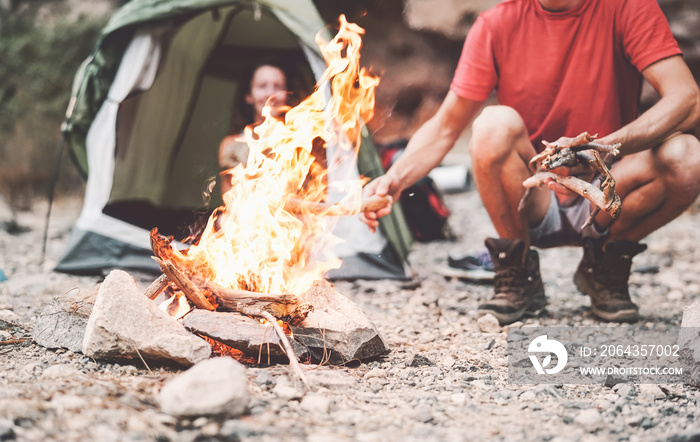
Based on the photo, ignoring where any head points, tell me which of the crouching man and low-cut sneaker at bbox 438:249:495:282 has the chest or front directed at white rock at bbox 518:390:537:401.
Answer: the crouching man

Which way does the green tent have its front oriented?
toward the camera

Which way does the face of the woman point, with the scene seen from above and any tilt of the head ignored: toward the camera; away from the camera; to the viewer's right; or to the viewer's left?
toward the camera

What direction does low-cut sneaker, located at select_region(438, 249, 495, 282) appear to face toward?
to the viewer's left

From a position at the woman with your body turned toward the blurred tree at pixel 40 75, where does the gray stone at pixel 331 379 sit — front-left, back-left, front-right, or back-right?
back-left

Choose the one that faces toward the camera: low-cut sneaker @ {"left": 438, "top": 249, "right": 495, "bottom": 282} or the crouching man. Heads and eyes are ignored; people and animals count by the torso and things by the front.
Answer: the crouching man

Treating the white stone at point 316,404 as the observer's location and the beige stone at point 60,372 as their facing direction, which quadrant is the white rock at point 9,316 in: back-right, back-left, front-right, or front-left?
front-right

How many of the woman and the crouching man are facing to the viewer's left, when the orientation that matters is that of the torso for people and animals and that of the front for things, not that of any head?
0

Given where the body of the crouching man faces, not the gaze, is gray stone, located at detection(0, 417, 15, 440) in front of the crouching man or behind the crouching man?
in front

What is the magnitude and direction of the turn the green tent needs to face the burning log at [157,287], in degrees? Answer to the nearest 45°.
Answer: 0° — it already faces it

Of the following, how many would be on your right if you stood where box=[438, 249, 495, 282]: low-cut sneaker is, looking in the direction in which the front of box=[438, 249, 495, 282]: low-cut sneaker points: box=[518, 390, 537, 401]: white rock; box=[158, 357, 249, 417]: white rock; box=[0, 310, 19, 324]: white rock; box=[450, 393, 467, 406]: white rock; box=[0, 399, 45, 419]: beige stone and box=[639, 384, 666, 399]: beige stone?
0

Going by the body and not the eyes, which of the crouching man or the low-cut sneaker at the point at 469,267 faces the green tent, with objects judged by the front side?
the low-cut sneaker

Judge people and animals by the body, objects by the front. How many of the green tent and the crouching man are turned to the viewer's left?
0

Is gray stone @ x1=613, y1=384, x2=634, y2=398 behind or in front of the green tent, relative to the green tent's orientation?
in front
